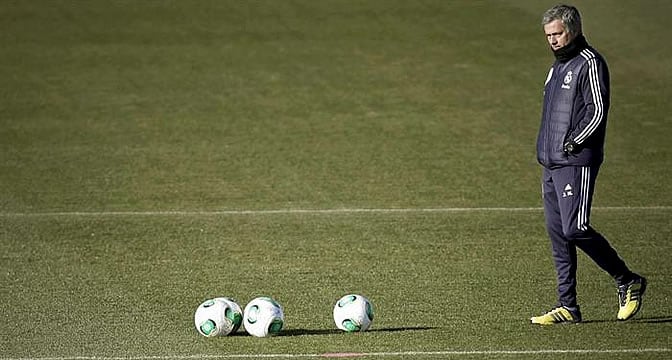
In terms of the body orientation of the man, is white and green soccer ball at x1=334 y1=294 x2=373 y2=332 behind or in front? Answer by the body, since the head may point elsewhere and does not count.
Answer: in front

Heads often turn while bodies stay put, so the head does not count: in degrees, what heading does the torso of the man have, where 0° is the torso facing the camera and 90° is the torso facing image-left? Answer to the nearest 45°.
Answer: approximately 45°

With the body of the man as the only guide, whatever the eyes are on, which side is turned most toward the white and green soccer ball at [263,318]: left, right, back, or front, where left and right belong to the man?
front

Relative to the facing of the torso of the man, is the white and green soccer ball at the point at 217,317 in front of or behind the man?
in front
